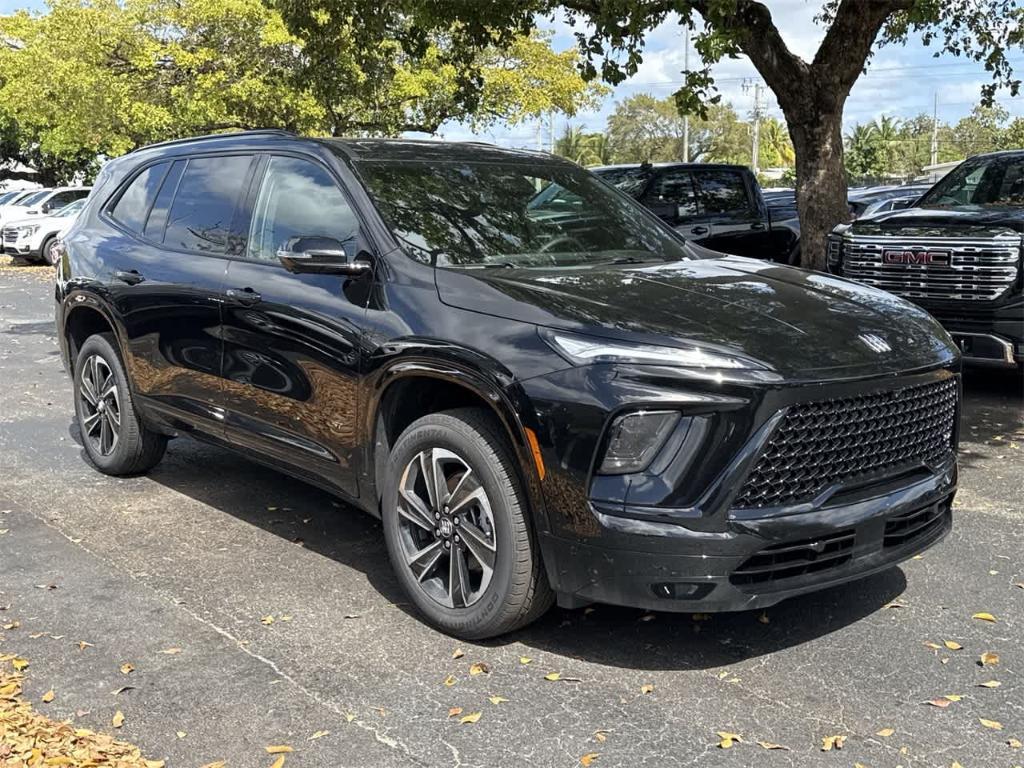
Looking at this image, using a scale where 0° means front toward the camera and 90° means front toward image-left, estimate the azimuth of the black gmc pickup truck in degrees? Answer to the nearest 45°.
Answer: approximately 45°

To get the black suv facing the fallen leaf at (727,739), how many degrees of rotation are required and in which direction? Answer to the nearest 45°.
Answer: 0° — it already faces it

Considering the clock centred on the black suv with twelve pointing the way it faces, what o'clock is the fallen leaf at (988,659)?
The fallen leaf is roughly at 11 o'clock from the black suv.

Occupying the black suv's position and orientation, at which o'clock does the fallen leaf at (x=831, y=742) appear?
The fallen leaf is roughly at 12 o'clock from the black suv.

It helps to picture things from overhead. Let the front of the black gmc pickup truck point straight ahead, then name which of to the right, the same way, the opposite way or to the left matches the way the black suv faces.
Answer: to the left

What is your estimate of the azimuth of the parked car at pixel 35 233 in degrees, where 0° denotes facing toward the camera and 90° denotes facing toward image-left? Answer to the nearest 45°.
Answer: approximately 45°

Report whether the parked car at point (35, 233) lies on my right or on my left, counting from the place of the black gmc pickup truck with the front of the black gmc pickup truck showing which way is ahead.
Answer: on my right

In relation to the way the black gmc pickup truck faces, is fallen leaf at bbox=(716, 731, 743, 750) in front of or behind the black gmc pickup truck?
in front

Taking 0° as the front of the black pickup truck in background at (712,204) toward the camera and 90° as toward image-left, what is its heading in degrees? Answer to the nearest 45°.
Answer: approximately 45°

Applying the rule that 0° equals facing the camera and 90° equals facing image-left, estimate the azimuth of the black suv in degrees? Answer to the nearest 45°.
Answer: approximately 315°
